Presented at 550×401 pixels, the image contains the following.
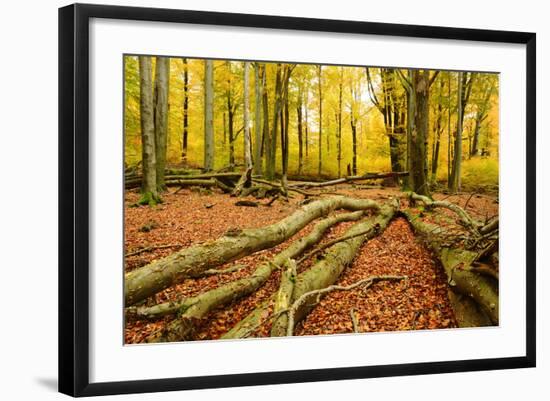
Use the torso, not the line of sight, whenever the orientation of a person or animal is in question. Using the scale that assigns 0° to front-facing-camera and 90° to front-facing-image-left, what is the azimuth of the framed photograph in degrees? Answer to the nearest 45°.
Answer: approximately 315°
